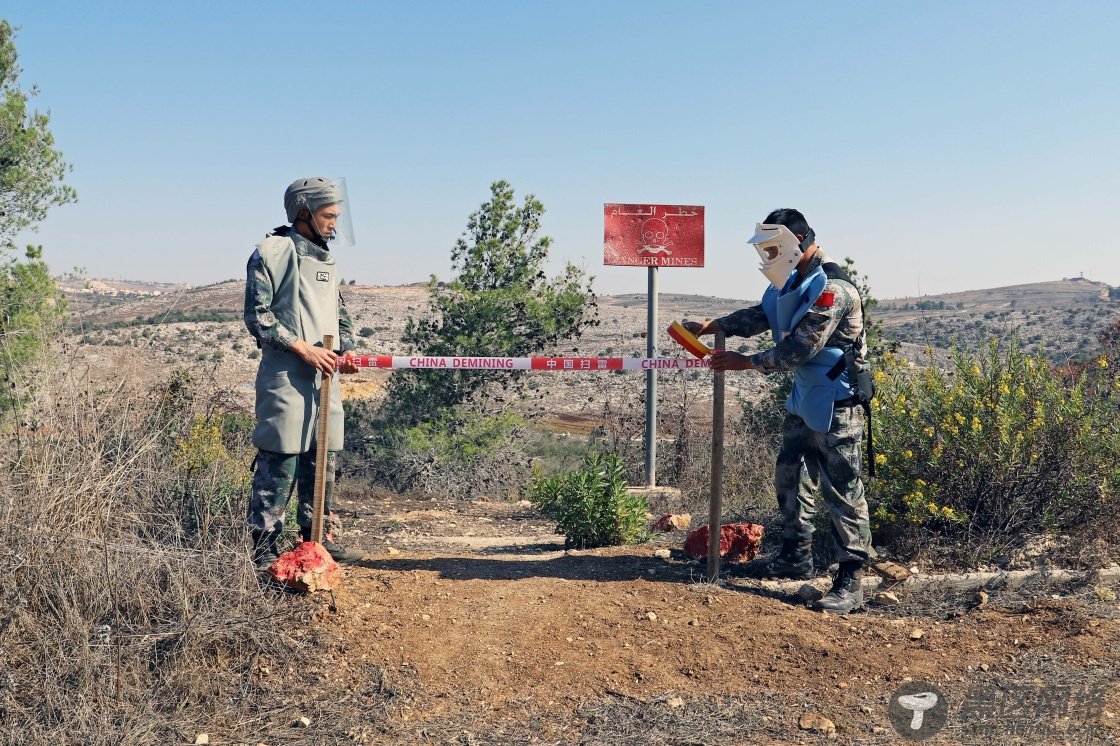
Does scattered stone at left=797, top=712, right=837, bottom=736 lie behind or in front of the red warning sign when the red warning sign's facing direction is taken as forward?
in front

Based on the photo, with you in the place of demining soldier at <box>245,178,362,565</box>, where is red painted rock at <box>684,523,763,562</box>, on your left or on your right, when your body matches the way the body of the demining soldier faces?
on your left

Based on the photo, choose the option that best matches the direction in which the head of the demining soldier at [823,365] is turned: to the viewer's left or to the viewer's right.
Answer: to the viewer's left

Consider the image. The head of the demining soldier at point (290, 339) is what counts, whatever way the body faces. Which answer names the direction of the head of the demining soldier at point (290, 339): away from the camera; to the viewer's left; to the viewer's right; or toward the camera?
to the viewer's right

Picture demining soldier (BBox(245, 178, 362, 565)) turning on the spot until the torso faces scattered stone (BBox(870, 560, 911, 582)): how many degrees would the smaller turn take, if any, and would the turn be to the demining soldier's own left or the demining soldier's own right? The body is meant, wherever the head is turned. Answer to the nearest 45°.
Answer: approximately 45° to the demining soldier's own left

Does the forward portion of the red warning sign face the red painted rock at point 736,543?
yes

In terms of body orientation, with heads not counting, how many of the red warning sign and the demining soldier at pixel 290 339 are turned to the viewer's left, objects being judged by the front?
0

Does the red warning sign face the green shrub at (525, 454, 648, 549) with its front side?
yes
